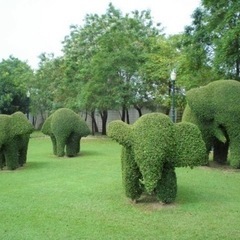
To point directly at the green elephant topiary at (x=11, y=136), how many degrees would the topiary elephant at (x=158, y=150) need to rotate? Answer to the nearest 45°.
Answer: approximately 135° to its right

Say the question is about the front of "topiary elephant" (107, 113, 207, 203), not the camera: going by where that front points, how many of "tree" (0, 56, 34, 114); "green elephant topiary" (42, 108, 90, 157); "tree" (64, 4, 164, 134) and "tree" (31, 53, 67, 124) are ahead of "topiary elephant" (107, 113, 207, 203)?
0

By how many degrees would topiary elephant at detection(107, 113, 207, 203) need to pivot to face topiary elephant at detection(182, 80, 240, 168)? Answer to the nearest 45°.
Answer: approximately 135° to its left

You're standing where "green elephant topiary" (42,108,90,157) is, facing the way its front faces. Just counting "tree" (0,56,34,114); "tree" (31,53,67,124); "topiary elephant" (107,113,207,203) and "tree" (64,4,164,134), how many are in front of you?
1

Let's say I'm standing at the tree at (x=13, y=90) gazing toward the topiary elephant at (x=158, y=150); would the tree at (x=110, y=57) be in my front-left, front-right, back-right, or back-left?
front-left

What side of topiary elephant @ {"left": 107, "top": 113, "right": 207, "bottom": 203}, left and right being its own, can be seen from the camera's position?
front

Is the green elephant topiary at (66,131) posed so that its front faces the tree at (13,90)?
no

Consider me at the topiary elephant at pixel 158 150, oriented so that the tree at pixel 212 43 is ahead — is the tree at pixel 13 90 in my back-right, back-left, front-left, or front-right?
front-left
